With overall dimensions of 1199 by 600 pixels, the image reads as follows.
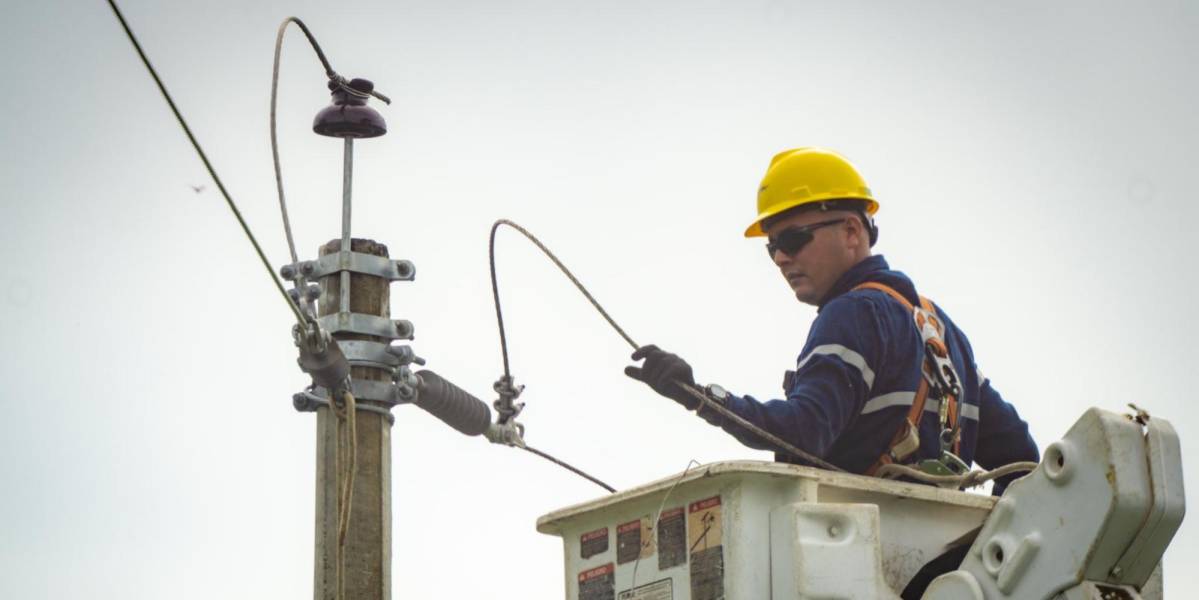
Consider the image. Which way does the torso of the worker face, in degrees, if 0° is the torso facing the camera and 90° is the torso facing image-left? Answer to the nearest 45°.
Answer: approximately 135°

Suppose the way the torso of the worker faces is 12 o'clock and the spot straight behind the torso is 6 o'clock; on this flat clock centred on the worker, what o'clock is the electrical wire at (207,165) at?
The electrical wire is roughly at 11 o'clock from the worker.

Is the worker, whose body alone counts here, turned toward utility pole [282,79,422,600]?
yes
